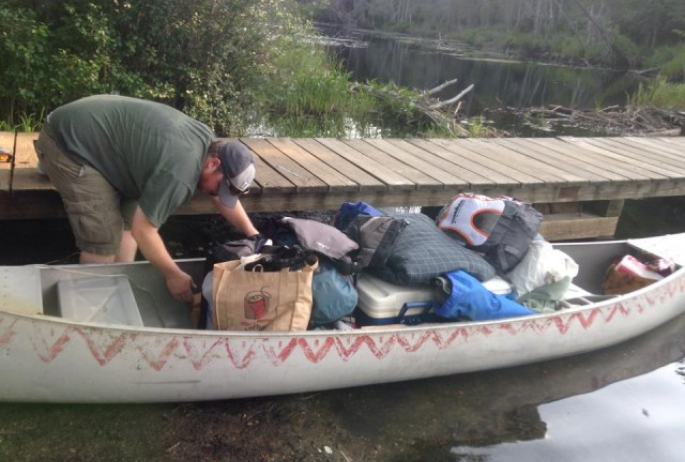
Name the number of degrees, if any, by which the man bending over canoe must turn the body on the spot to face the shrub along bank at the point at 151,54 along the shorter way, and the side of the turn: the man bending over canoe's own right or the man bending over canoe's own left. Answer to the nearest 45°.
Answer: approximately 90° to the man bending over canoe's own left

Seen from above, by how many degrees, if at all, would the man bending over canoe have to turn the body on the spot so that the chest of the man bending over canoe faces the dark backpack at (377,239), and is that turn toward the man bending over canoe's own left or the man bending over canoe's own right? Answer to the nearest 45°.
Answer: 0° — they already face it

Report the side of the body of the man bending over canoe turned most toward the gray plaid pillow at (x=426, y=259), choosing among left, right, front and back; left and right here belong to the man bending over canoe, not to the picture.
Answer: front

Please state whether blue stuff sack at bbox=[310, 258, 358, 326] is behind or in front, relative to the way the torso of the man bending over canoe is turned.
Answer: in front

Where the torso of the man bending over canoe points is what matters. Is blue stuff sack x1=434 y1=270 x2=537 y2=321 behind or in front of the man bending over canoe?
in front

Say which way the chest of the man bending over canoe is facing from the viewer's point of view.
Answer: to the viewer's right

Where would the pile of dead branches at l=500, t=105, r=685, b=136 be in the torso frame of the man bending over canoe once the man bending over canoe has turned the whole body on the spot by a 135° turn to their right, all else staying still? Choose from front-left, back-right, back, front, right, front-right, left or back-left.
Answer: back

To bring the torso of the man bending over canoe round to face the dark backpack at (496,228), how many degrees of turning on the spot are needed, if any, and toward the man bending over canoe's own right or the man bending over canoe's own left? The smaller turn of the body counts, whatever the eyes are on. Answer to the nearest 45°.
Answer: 0° — they already face it
